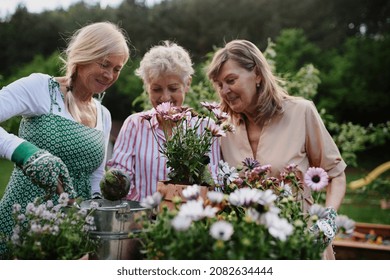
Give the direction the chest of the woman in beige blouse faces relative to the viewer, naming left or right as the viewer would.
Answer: facing the viewer and to the left of the viewer

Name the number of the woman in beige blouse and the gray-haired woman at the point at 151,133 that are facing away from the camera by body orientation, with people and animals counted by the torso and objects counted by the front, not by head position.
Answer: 0

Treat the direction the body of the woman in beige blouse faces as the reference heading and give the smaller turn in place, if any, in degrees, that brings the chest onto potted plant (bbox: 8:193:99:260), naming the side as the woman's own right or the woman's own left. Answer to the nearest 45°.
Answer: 0° — they already face it

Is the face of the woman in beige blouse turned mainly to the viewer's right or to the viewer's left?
to the viewer's left

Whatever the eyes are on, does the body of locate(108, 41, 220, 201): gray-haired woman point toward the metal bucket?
yes

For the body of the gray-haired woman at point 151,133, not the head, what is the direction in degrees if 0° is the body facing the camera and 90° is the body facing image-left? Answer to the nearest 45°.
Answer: approximately 0°
